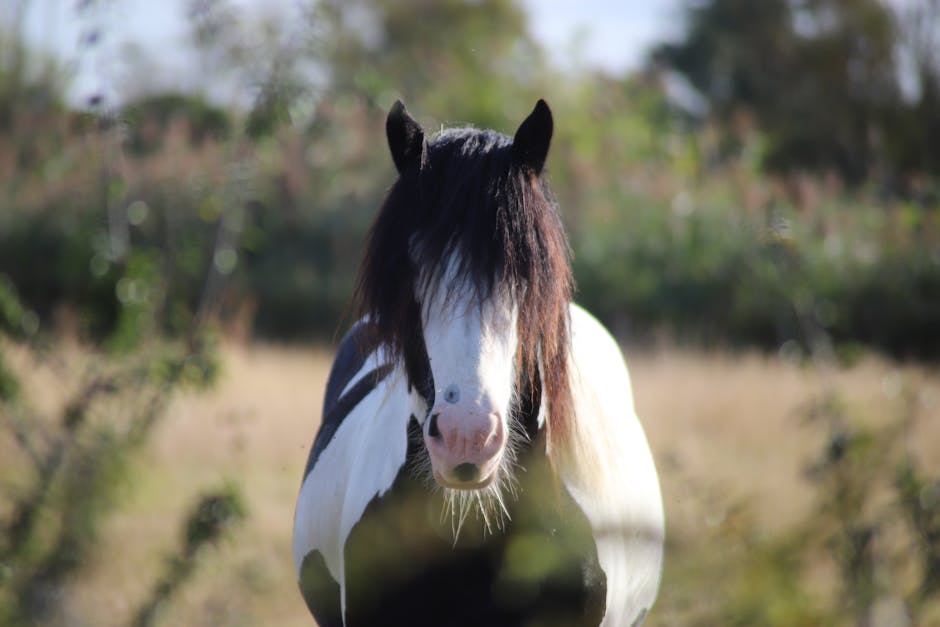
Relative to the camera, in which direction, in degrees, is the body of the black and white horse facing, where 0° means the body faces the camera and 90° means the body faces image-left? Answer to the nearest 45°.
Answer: approximately 0°
